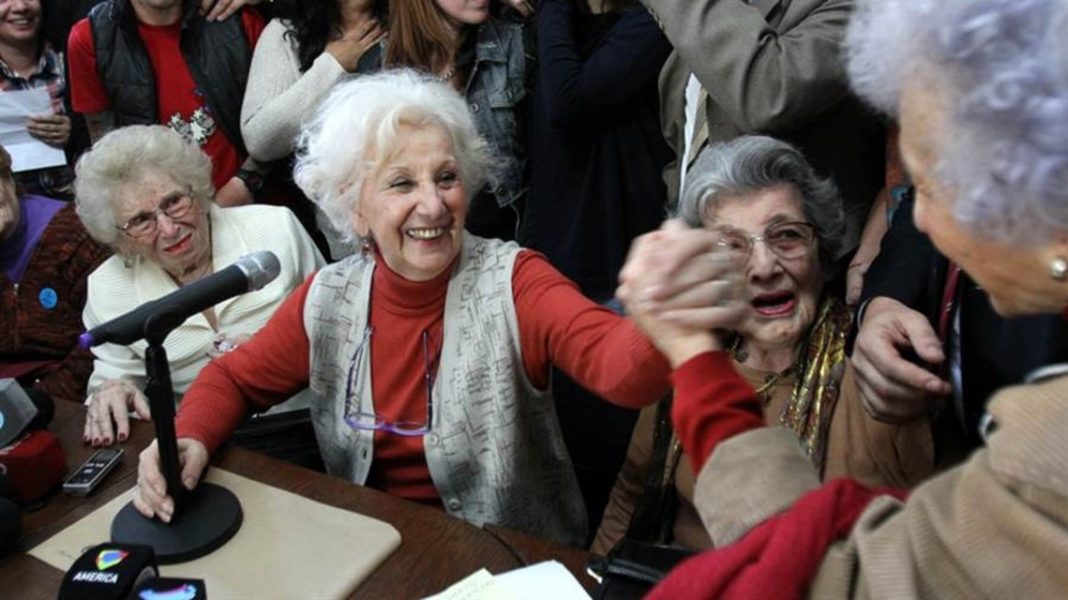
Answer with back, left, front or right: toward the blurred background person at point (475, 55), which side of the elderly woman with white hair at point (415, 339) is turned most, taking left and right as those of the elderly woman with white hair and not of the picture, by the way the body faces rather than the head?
back

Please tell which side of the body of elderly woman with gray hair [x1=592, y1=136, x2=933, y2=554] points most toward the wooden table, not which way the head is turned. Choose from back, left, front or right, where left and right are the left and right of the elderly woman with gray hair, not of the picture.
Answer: front

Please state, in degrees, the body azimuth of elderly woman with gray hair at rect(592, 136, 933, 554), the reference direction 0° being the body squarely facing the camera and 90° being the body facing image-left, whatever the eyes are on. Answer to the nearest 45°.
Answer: approximately 45°

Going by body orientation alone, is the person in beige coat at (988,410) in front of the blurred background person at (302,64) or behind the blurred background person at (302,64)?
in front

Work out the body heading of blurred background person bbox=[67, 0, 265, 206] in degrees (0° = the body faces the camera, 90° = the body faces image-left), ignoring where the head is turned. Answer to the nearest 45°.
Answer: approximately 0°

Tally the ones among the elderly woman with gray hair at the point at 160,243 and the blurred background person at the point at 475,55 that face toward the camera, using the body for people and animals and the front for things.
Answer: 2
